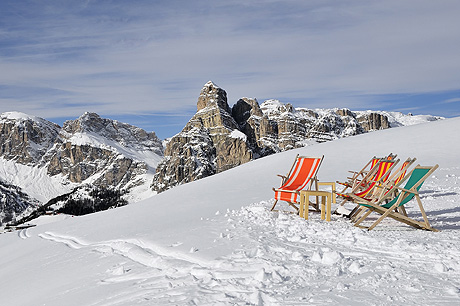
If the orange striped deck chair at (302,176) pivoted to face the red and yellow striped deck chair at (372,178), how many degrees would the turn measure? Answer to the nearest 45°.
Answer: approximately 135° to its left

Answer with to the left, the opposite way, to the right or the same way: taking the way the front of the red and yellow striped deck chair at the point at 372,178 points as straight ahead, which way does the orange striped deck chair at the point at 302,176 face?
the same way

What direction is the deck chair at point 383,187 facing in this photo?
to the viewer's left
